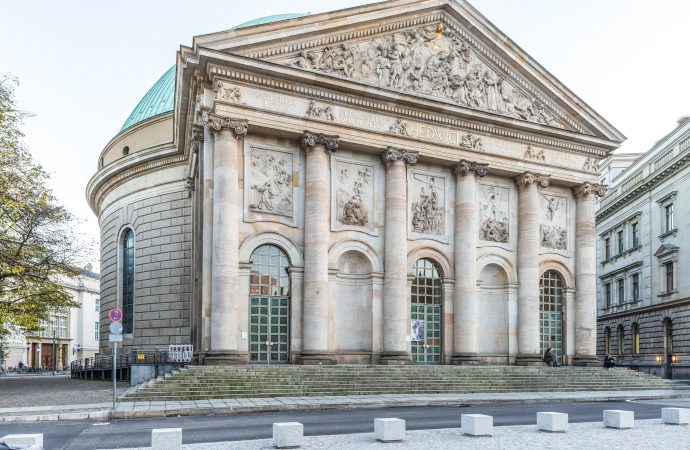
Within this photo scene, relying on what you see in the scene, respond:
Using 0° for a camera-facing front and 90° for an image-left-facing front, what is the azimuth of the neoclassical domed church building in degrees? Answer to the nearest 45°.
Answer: approximately 315°

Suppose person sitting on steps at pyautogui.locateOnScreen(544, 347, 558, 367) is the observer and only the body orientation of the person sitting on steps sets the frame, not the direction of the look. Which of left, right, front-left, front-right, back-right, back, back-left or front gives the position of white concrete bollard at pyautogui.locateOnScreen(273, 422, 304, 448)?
front-right

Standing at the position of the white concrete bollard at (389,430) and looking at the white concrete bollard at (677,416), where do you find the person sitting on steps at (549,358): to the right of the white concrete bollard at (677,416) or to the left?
left

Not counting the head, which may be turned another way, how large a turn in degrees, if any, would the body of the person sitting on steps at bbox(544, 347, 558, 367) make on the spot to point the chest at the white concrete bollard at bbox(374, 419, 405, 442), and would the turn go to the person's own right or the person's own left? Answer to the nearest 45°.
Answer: approximately 45° to the person's own right

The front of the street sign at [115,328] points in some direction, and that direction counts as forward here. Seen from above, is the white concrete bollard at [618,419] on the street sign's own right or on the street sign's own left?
on the street sign's own left

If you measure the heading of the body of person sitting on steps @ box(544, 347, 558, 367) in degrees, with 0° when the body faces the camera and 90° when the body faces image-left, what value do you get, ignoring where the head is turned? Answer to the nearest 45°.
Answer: approximately 315°

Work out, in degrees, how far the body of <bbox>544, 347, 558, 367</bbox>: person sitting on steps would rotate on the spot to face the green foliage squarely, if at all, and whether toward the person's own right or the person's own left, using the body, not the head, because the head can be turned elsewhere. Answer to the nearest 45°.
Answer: approximately 90° to the person's own right
